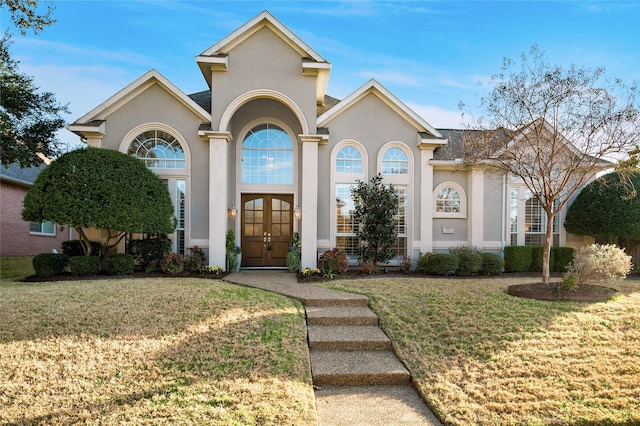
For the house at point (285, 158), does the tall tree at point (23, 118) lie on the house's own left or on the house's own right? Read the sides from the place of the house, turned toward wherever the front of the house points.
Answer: on the house's own right

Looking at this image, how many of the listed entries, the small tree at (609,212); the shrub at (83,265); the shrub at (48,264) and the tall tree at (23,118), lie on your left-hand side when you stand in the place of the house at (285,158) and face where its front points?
1

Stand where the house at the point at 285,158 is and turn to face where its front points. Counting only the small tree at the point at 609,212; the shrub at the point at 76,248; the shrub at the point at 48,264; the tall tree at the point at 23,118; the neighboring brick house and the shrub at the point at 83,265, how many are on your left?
1

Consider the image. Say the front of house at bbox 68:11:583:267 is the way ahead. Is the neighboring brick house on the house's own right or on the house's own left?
on the house's own right

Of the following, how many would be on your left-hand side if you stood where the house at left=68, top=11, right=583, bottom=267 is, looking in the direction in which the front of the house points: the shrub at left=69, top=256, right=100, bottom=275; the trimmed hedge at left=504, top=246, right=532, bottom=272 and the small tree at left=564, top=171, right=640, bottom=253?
2

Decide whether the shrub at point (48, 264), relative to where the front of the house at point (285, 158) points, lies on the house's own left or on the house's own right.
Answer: on the house's own right

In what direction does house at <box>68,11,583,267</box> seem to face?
toward the camera

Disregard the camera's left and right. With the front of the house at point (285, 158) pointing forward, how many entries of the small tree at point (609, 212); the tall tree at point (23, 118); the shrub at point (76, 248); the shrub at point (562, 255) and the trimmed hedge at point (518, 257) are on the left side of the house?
3

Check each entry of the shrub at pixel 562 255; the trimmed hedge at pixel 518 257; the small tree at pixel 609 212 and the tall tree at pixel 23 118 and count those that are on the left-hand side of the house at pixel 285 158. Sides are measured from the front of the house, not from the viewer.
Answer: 3

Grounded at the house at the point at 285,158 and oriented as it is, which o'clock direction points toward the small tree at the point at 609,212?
The small tree is roughly at 9 o'clock from the house.

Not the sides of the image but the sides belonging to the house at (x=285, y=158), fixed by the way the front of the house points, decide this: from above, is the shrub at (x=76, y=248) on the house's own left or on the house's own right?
on the house's own right

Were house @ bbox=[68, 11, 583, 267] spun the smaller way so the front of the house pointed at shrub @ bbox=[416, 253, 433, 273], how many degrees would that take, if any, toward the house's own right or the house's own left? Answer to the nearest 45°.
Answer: approximately 90° to the house's own left

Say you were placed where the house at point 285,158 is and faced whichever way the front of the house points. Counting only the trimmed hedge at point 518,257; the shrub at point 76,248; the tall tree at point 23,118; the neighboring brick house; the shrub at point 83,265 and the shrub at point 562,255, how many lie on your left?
2

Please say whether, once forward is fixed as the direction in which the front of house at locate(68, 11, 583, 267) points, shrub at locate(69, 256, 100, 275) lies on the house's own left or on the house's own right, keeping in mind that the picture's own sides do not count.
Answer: on the house's own right

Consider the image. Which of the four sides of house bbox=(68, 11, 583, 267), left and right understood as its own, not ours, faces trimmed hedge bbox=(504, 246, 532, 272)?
left
